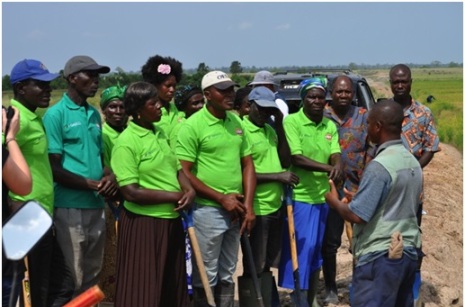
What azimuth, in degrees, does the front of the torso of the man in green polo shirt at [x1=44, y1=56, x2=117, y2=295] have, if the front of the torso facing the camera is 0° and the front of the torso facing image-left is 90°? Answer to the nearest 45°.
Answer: approximately 315°

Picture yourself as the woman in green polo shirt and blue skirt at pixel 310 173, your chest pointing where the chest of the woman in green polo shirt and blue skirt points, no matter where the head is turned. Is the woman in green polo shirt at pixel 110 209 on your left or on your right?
on your right

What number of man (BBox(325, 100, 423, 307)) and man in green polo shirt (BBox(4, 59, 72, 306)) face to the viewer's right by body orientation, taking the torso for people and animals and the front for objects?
1

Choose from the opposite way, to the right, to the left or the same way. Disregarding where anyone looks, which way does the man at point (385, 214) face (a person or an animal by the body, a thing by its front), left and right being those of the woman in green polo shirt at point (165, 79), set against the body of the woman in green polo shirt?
the opposite way

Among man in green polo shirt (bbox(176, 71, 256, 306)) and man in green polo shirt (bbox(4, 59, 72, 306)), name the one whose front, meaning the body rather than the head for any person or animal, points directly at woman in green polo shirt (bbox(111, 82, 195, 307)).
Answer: man in green polo shirt (bbox(4, 59, 72, 306))

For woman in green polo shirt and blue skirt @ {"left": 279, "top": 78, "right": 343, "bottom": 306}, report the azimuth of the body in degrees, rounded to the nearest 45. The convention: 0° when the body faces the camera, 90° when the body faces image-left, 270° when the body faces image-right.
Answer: approximately 315°

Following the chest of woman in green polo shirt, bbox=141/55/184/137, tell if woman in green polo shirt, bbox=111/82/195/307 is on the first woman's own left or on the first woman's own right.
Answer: on the first woman's own right
